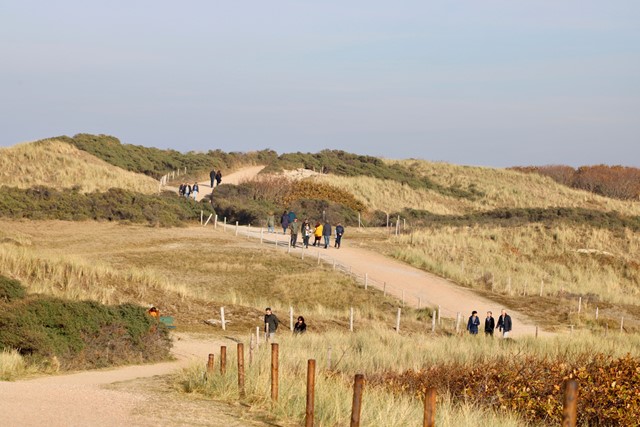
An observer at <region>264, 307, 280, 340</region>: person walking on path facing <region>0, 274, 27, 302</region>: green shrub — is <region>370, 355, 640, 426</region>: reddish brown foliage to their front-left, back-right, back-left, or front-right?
back-left

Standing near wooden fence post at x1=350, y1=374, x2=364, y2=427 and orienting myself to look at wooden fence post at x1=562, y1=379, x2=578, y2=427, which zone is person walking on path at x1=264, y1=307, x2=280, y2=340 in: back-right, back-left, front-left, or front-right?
back-left

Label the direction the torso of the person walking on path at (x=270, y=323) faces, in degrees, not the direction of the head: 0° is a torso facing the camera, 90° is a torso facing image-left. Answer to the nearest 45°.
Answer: approximately 45°
